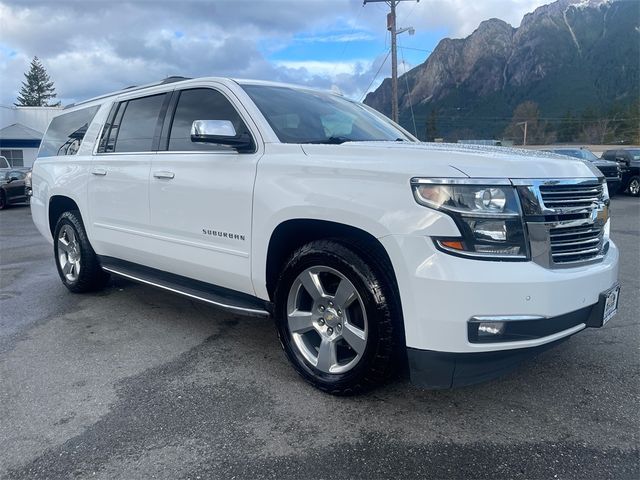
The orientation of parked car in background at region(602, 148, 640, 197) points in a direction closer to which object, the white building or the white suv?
the white suv

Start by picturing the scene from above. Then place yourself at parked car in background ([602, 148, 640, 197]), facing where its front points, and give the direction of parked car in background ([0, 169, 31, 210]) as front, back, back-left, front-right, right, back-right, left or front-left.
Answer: right

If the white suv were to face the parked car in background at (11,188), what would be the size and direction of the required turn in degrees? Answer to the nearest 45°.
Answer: approximately 180°

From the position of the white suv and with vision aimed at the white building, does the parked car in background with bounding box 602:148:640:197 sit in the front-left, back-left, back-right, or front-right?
front-right

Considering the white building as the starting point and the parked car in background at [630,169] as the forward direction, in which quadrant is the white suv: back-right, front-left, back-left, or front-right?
front-right

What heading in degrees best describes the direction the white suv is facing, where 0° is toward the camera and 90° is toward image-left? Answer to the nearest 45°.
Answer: approximately 315°

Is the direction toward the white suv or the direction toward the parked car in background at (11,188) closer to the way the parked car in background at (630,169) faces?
the white suv

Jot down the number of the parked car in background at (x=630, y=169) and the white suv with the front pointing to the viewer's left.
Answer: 0

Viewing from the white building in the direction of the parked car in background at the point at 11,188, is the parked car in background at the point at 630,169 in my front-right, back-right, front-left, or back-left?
front-left

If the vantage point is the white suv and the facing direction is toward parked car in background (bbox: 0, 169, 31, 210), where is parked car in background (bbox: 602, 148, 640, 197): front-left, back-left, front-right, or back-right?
front-right

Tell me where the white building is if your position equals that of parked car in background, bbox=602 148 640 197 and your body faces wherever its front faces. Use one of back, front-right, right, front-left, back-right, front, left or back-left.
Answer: back-right

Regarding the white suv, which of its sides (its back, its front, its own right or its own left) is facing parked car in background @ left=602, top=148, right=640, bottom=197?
left

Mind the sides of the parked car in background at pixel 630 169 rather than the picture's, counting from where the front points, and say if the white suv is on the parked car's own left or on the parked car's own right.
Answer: on the parked car's own right

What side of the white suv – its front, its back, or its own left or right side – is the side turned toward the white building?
back
